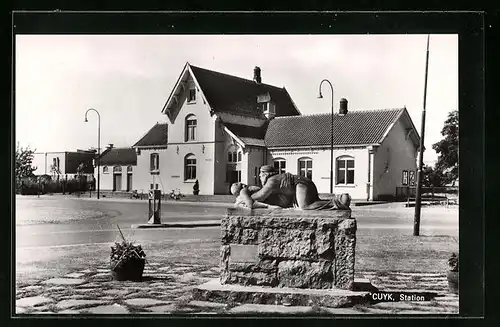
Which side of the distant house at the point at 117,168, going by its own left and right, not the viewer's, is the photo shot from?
front

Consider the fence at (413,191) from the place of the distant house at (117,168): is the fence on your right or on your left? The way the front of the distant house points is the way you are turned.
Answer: on your left

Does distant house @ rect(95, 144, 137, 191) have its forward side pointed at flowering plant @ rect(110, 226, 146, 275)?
yes

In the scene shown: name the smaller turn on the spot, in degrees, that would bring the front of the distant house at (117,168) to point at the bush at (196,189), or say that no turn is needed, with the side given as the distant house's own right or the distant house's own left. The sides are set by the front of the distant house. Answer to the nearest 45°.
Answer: approximately 90° to the distant house's own left

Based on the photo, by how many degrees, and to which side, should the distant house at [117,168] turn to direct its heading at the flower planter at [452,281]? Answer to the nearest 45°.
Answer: approximately 45° to its left

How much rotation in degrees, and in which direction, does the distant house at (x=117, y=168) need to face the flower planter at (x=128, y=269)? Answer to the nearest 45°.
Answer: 0° — it already faces it

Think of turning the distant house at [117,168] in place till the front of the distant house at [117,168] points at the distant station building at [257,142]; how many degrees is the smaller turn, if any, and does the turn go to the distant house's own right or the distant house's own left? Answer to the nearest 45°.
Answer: approximately 90° to the distant house's own left
